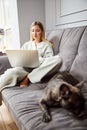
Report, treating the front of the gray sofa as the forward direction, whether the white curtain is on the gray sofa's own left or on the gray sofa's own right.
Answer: on the gray sofa's own right

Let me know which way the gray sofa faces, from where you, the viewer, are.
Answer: facing the viewer and to the left of the viewer

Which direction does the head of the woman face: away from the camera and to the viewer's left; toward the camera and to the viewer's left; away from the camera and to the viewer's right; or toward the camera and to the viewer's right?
toward the camera and to the viewer's left
